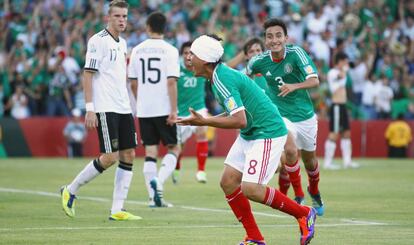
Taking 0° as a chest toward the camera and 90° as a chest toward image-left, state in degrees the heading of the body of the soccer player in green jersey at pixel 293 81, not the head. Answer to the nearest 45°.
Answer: approximately 45°

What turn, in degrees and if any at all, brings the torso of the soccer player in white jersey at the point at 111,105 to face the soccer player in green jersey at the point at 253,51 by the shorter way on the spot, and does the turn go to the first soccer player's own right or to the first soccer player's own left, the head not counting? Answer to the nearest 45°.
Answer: approximately 90° to the first soccer player's own left

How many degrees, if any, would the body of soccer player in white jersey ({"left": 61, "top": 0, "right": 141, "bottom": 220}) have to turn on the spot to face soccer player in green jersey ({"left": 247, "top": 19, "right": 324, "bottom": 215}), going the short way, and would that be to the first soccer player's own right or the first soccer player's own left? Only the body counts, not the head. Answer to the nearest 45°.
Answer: approximately 45° to the first soccer player's own left

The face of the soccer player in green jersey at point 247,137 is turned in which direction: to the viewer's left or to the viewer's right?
to the viewer's left

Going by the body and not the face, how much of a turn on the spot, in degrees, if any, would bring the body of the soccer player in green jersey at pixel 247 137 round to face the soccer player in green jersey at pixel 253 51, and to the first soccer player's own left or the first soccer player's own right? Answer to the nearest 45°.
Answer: approximately 90° to the first soccer player's own right

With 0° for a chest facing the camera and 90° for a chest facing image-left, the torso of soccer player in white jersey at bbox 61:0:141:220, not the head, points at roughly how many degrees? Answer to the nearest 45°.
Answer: approximately 315°

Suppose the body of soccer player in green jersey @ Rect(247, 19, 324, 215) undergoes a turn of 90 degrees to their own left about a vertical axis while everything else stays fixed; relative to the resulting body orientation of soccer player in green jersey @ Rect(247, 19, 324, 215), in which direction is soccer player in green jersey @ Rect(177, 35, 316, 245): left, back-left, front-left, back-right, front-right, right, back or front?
front-right

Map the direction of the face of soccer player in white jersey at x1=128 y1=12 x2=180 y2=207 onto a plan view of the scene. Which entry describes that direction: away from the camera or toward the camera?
away from the camera

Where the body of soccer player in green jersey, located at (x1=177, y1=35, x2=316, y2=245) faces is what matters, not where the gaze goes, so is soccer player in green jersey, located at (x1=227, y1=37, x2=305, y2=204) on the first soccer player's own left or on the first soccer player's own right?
on the first soccer player's own right

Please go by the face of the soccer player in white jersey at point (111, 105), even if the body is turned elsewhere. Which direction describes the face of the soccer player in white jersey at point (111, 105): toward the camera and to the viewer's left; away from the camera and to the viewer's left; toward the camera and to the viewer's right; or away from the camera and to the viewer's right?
toward the camera and to the viewer's right
